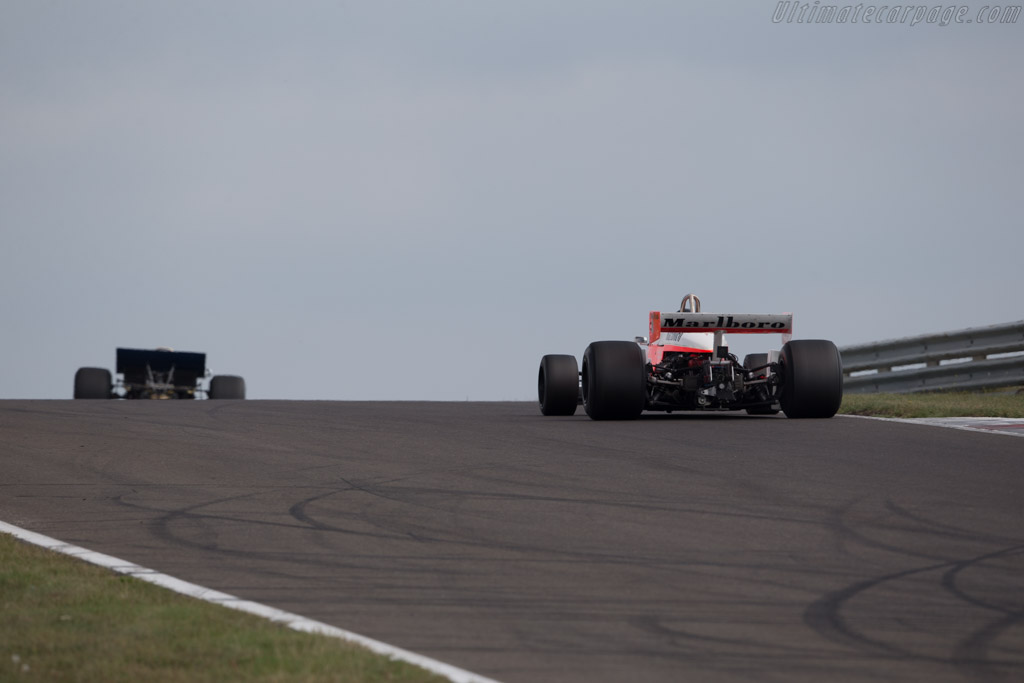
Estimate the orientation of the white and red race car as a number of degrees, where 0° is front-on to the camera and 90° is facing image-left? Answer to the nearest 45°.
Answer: approximately 180°
